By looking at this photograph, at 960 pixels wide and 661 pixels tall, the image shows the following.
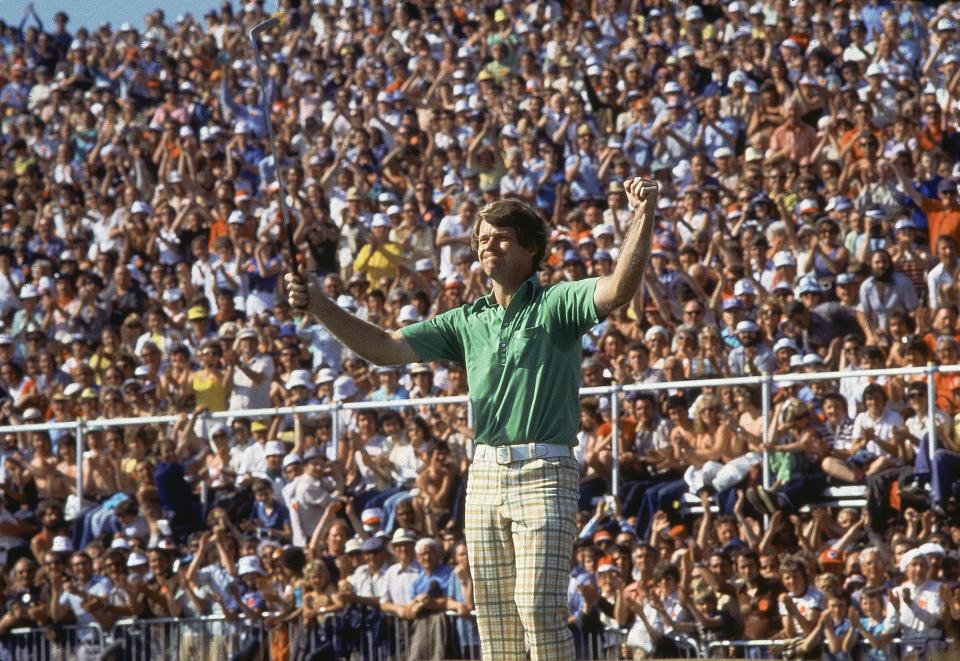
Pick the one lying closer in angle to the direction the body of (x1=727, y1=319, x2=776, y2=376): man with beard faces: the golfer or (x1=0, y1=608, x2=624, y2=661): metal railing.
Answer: the golfer

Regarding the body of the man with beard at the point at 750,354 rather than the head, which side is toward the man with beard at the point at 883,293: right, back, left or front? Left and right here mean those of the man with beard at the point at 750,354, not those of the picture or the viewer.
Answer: left

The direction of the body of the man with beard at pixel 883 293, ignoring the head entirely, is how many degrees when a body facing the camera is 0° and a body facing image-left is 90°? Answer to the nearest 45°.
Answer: approximately 45°

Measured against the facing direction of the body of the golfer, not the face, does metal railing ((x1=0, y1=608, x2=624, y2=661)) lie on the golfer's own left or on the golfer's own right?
on the golfer's own right

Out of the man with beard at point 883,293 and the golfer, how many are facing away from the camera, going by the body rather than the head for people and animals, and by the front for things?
0

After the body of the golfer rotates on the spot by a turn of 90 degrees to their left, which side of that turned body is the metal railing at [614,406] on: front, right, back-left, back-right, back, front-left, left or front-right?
back-left

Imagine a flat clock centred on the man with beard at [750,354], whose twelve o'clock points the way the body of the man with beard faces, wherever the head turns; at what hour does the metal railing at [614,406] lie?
The metal railing is roughly at 2 o'clock from the man with beard.

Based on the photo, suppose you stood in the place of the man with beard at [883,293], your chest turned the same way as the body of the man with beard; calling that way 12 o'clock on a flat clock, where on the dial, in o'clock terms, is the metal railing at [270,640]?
The metal railing is roughly at 1 o'clock from the man with beard.

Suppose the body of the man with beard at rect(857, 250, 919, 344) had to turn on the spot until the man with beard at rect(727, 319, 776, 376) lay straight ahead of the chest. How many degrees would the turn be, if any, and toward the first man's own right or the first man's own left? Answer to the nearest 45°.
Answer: approximately 45° to the first man's own right
